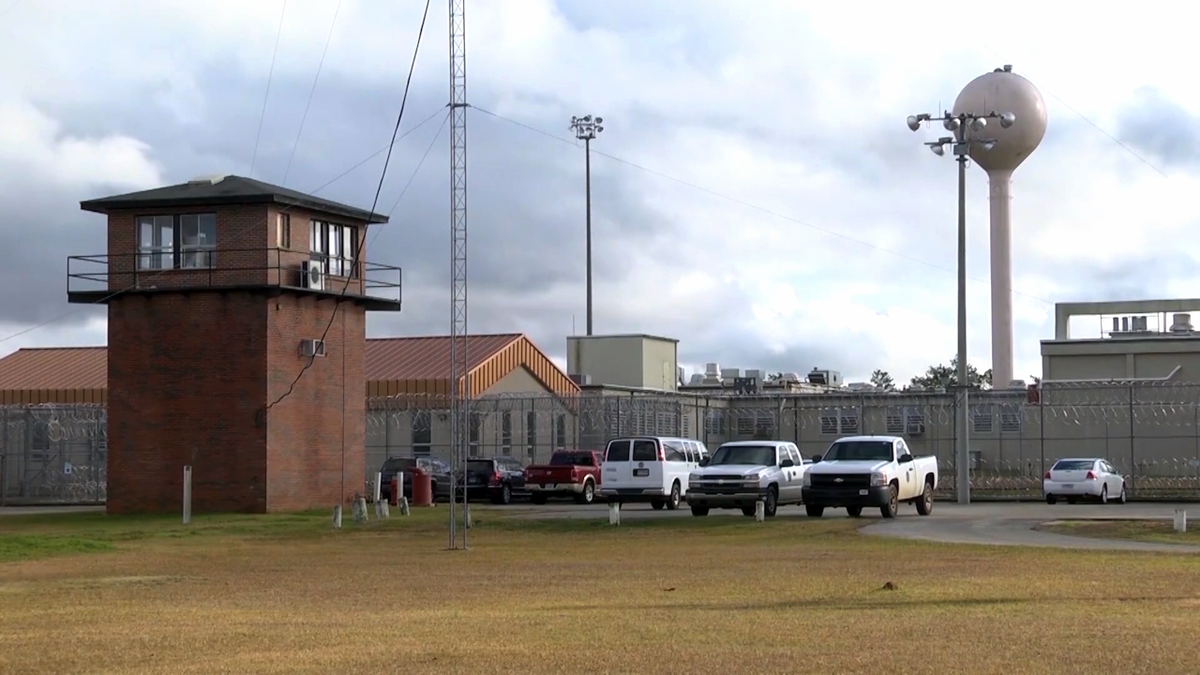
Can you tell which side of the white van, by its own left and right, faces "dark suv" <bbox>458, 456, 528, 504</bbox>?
left

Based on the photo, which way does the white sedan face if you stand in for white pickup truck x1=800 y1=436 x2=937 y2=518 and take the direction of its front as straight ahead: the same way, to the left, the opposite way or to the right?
the opposite way

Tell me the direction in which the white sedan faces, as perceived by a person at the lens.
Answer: facing away from the viewer and to the right of the viewer

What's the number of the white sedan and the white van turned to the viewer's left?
0

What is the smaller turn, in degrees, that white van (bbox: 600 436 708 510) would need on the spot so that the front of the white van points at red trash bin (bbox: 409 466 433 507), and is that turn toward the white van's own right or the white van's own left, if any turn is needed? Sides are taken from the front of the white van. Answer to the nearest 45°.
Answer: approximately 90° to the white van's own left

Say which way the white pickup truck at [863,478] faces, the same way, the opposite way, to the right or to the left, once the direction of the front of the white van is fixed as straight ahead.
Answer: the opposite way

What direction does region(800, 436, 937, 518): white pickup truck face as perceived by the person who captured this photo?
facing the viewer and to the left of the viewer

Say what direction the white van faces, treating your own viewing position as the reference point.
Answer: facing away from the viewer and to the right of the viewer

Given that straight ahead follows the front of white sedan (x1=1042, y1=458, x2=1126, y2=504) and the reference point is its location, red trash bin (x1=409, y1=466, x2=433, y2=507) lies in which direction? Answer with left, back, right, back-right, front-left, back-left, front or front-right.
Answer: back-left

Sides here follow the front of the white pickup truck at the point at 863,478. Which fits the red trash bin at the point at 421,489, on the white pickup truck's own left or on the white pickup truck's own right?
on the white pickup truck's own right

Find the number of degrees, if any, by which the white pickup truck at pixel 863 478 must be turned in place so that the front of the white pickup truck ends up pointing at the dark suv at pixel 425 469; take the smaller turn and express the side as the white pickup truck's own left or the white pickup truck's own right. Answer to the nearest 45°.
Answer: approximately 90° to the white pickup truck's own right
